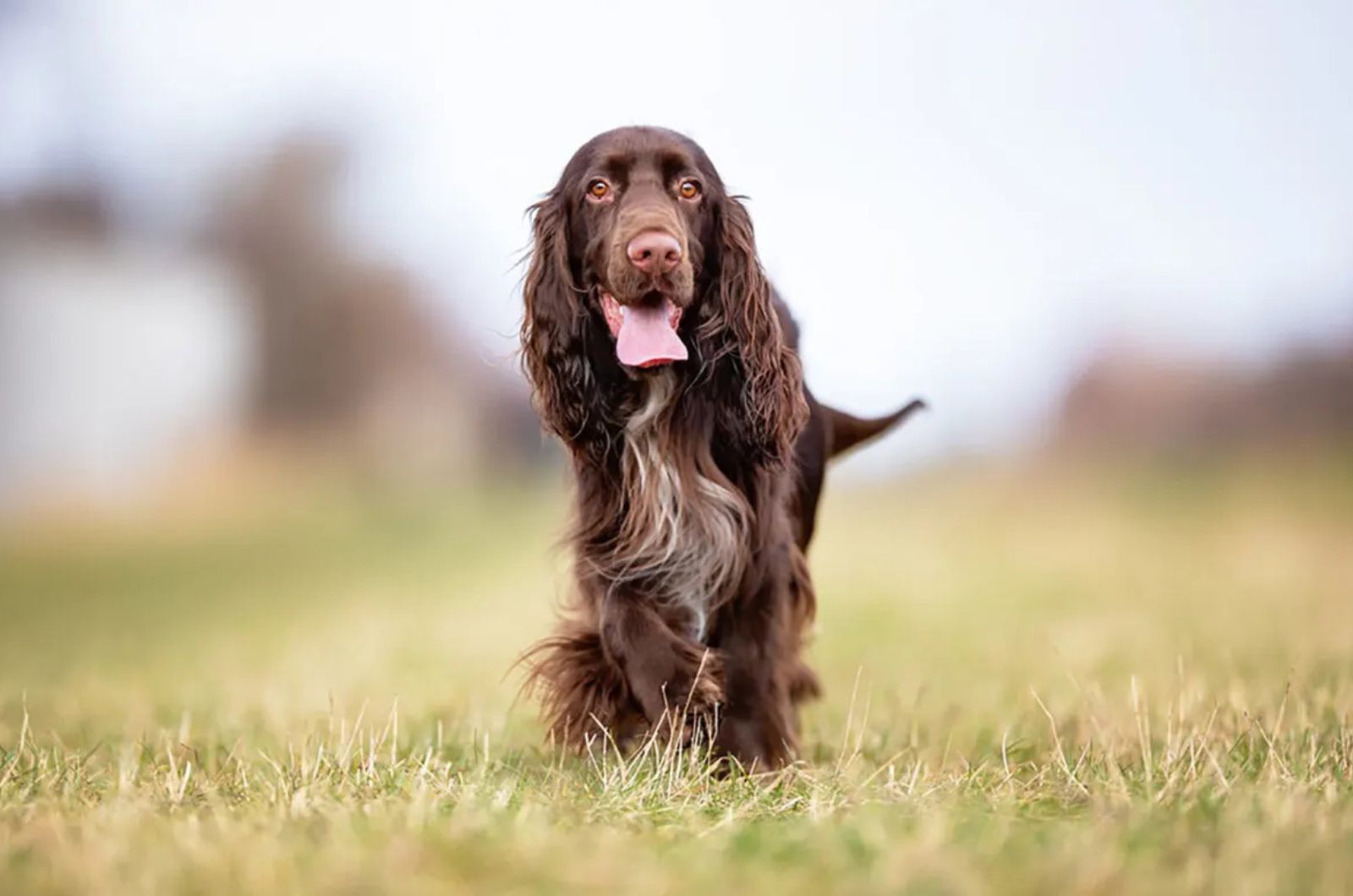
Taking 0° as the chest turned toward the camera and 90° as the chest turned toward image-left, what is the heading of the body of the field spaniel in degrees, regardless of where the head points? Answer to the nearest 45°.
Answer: approximately 0°
